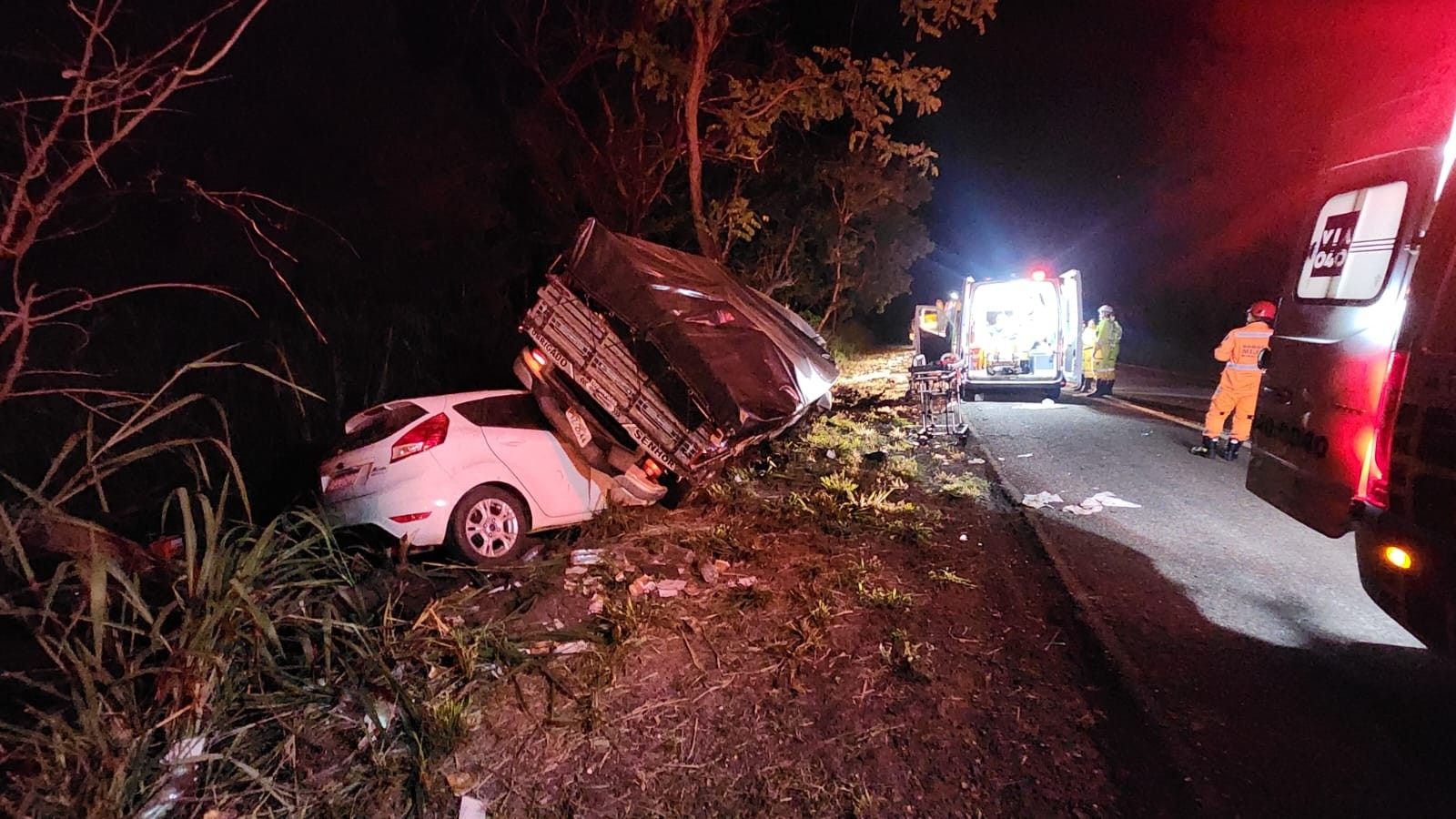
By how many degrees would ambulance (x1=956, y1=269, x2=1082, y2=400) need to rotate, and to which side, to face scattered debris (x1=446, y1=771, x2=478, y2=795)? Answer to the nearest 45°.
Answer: approximately 180°

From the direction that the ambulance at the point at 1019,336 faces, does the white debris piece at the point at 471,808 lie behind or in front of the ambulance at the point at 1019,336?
behind

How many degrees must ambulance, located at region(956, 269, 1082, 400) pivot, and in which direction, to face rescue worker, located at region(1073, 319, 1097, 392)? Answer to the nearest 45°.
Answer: approximately 45° to its right

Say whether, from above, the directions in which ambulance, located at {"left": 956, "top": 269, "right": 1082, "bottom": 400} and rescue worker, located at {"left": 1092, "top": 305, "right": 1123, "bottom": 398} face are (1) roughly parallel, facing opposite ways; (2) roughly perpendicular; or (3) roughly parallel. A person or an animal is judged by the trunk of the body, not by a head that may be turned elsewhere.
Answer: roughly perpendicular

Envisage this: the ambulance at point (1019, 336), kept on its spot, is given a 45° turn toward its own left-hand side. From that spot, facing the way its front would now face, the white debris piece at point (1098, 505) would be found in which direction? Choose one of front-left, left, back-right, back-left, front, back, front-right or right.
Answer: back-left

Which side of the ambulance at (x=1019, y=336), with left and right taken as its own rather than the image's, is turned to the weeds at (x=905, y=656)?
back

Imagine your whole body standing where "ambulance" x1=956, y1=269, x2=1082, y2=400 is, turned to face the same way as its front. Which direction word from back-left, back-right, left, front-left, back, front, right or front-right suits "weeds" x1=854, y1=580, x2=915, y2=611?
back

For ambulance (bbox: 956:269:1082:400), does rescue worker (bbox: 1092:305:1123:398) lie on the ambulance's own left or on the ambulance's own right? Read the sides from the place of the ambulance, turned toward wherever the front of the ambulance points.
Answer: on the ambulance's own right

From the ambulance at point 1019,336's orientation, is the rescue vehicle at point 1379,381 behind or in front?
behind

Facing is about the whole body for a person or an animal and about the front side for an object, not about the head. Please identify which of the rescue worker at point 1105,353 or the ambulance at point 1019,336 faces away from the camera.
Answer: the ambulance

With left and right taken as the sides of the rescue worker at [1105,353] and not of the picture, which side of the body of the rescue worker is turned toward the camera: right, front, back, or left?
left

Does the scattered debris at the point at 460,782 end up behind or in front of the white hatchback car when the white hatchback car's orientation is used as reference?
behind

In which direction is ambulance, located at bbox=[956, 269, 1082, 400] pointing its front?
away from the camera

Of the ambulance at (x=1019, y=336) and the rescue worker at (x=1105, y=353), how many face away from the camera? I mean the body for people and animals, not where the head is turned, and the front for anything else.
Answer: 1
